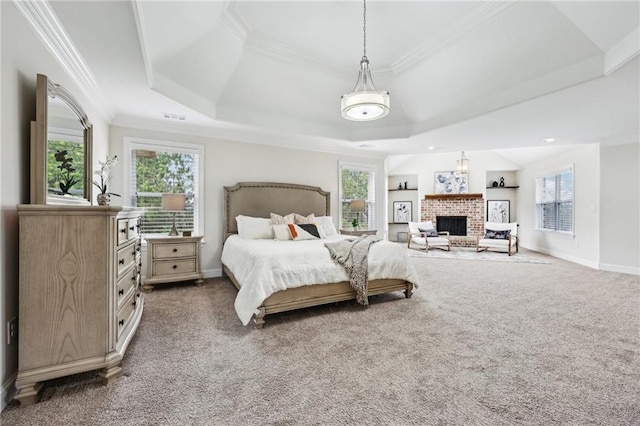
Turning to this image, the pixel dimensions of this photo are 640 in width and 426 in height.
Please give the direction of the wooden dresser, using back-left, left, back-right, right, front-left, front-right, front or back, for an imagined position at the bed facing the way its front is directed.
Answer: right

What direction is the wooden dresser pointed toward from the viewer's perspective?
to the viewer's right

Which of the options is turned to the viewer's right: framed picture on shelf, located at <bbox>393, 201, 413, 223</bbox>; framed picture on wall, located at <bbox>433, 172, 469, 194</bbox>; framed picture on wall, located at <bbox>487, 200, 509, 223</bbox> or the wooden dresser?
the wooden dresser

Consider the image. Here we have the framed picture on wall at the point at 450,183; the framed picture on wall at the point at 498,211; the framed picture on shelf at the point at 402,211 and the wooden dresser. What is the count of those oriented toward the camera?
3

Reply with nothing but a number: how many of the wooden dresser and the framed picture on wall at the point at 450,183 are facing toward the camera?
1

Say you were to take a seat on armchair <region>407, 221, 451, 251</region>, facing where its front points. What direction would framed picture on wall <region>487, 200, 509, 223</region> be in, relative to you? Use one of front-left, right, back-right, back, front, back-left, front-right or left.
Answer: left

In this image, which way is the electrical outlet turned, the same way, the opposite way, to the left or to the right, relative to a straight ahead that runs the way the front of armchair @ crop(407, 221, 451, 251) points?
to the left

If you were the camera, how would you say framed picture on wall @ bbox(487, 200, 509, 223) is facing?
facing the viewer

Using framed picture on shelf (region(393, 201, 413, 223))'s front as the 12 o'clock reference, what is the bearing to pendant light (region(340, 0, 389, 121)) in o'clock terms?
The pendant light is roughly at 12 o'clock from the framed picture on shelf.

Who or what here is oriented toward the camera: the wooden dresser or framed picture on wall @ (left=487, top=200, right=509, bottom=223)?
the framed picture on wall

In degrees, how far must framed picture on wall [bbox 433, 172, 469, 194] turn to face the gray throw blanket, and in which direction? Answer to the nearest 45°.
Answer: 0° — it already faces it

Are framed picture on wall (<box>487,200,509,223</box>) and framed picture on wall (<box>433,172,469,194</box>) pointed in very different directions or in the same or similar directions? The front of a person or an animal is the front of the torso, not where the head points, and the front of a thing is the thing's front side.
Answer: same or similar directions

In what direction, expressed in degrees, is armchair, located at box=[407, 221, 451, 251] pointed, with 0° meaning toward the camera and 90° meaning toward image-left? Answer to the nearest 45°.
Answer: approximately 315°

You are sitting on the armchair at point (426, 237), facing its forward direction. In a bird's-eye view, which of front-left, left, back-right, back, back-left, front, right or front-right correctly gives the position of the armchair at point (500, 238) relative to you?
front-left

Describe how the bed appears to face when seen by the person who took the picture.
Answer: facing the viewer and to the right of the viewer

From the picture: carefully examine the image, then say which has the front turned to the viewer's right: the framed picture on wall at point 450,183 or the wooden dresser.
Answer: the wooden dresser

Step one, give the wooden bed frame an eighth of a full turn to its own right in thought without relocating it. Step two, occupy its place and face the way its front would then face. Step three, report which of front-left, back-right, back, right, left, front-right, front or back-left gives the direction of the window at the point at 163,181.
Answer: right
